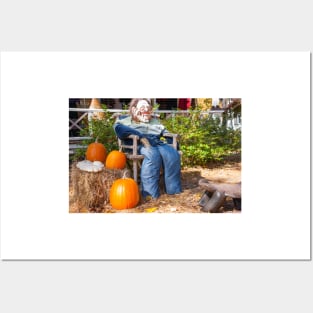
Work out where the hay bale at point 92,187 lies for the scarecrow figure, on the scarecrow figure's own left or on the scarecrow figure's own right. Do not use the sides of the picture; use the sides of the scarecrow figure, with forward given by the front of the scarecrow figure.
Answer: on the scarecrow figure's own right

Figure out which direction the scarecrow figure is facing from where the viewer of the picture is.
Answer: facing the viewer and to the right of the viewer

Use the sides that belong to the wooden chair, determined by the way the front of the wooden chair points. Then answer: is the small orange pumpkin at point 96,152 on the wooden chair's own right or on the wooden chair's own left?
on the wooden chair's own right

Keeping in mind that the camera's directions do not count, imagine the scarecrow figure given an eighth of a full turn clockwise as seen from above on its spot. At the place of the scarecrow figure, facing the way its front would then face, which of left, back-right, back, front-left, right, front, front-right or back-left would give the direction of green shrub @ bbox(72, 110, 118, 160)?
right
